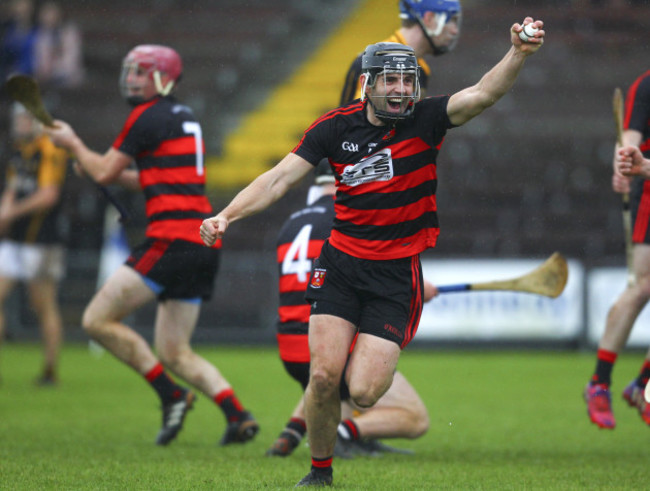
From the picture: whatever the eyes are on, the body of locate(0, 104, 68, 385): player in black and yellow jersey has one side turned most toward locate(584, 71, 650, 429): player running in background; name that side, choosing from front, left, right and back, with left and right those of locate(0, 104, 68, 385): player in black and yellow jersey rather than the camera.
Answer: left

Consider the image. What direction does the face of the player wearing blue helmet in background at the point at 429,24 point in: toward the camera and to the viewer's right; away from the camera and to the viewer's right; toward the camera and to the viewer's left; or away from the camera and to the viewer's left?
toward the camera and to the viewer's right

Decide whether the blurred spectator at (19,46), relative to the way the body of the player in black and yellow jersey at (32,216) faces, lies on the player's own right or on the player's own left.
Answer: on the player's own right

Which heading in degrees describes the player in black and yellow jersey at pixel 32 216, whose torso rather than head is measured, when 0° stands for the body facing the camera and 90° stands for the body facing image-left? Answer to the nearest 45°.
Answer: approximately 45°
